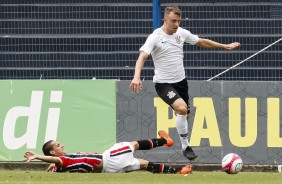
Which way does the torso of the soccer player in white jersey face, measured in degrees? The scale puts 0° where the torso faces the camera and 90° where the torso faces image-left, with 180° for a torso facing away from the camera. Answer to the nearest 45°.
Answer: approximately 315°
